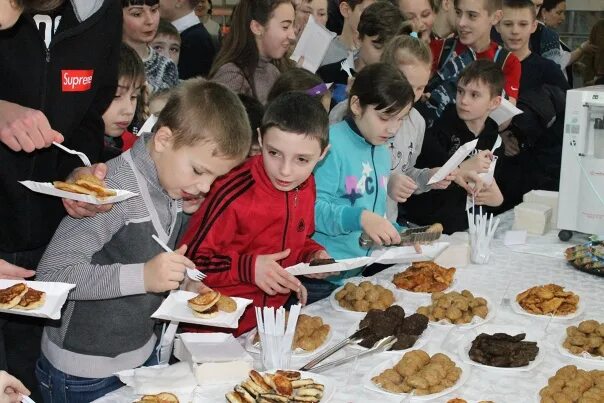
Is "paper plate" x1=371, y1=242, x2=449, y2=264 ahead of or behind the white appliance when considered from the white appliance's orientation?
ahead

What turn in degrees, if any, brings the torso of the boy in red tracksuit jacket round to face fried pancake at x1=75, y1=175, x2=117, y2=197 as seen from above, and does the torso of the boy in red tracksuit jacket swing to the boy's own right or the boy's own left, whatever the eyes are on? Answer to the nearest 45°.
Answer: approximately 90° to the boy's own right

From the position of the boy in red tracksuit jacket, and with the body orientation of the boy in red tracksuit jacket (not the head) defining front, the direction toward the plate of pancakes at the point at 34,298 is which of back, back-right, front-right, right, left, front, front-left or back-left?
right

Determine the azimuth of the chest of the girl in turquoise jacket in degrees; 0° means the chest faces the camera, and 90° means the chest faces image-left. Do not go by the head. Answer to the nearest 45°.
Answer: approximately 315°

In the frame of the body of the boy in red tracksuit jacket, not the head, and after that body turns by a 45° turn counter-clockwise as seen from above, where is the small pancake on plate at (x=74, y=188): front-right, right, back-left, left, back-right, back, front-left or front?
back-right

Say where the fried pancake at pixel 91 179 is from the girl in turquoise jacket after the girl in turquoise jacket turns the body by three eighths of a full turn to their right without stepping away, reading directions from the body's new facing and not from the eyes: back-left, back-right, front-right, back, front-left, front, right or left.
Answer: front-left

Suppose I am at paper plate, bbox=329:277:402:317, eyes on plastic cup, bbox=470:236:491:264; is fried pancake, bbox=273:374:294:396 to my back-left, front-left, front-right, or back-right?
back-right

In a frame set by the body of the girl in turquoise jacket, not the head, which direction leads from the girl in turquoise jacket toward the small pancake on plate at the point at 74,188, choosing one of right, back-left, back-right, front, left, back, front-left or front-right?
right

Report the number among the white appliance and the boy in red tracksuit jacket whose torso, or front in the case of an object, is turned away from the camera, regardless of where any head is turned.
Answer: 0

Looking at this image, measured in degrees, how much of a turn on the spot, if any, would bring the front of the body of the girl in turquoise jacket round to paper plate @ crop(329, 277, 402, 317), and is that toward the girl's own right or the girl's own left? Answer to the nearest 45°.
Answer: approximately 45° to the girl's own right

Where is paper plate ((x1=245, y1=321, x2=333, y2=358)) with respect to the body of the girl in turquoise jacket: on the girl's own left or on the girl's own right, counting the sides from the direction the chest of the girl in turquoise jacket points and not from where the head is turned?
on the girl's own right
